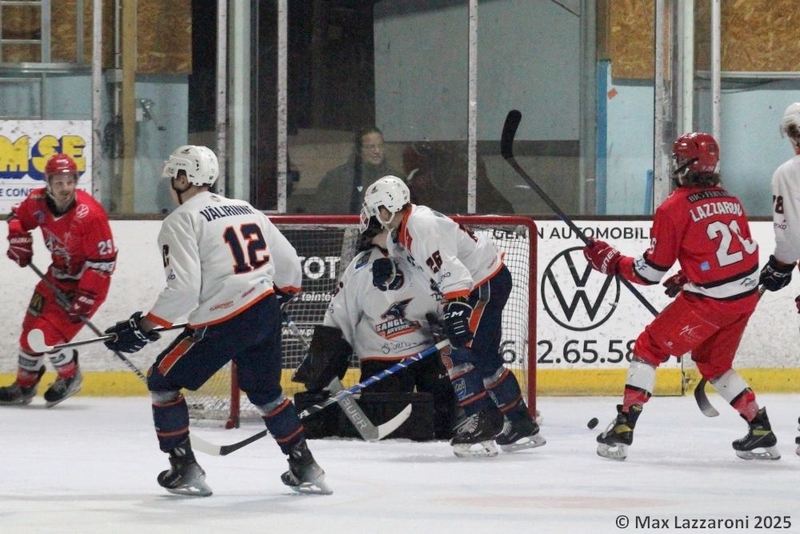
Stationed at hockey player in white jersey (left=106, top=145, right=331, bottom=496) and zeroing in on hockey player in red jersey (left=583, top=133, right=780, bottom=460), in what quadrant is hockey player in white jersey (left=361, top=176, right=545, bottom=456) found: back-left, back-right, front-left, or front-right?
front-left

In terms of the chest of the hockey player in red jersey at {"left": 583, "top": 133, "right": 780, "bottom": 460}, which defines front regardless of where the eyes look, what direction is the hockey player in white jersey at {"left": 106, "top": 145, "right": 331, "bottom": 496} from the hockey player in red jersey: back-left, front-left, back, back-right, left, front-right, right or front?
left

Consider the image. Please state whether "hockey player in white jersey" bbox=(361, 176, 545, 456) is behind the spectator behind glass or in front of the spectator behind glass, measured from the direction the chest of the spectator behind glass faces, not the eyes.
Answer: in front

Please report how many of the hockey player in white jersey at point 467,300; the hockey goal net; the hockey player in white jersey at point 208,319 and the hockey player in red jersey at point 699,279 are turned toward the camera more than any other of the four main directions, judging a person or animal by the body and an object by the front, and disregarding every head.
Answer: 1

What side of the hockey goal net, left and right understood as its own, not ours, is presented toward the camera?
front

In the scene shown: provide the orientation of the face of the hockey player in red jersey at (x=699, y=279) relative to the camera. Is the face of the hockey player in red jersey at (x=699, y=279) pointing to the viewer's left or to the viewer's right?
to the viewer's left

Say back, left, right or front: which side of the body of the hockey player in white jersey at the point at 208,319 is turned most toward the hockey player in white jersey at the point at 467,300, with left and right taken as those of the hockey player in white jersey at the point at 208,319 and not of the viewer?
right

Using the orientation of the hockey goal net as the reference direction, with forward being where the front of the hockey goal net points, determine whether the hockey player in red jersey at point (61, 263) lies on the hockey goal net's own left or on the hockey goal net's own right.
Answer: on the hockey goal net's own right

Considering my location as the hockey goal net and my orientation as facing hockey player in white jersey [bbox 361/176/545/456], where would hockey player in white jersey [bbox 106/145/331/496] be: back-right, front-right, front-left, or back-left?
front-right

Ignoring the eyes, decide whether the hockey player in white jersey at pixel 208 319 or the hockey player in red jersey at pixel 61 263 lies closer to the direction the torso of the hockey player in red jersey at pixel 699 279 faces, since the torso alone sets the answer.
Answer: the hockey player in red jersey

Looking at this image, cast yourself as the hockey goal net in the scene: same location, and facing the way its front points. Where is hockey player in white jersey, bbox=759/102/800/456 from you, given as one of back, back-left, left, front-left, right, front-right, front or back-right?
front-left

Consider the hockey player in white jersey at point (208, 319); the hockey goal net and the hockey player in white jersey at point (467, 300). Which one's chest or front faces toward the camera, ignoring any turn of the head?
the hockey goal net

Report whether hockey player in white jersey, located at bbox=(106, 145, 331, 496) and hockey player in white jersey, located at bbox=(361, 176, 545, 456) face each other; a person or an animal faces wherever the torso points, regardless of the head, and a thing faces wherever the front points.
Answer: no

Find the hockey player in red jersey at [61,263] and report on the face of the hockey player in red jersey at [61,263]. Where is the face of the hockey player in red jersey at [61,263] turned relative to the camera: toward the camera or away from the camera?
toward the camera

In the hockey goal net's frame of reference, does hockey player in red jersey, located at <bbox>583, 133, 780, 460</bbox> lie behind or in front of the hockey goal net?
in front

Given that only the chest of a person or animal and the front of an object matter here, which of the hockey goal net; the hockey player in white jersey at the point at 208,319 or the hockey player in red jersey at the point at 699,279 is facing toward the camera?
the hockey goal net
